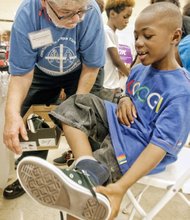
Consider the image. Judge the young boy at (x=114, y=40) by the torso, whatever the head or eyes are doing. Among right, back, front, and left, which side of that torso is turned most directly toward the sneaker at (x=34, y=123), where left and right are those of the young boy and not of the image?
right

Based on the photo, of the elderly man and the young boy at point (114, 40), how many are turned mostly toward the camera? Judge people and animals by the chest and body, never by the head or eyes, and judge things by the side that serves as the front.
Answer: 1

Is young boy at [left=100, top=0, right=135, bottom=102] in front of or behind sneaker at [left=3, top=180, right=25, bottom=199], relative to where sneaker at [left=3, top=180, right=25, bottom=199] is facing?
behind

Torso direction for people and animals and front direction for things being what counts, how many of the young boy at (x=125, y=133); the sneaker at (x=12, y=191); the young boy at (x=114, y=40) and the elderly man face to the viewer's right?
1

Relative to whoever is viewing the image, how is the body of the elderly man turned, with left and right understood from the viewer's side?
facing the viewer

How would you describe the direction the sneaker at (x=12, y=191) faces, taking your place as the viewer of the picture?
facing the viewer and to the left of the viewer

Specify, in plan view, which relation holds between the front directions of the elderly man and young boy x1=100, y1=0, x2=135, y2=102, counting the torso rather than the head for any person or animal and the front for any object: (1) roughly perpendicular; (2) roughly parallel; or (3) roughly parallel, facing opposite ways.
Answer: roughly perpendicular
